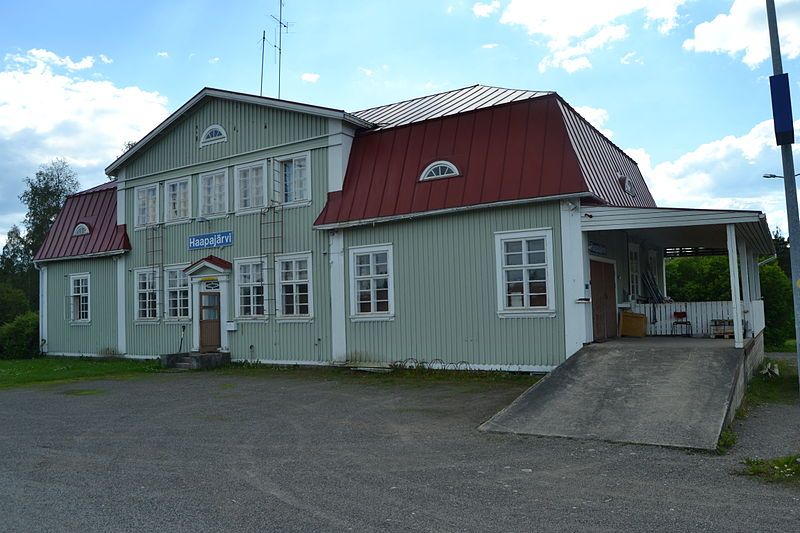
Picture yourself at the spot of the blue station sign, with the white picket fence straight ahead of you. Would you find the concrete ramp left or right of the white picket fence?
right

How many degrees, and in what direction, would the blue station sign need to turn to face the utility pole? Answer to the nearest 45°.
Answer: approximately 90° to its left

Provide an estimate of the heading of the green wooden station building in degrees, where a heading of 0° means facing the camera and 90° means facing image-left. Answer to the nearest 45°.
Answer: approximately 45°

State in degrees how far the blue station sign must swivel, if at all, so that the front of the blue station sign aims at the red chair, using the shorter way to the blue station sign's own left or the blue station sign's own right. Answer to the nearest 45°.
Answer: approximately 90° to the blue station sign's own left

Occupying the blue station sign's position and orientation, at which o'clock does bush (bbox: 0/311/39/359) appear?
The bush is roughly at 3 o'clock from the blue station sign.

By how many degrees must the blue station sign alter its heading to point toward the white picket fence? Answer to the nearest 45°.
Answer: approximately 90° to its left

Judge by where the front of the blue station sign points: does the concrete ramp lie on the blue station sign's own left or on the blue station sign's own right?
on the blue station sign's own left

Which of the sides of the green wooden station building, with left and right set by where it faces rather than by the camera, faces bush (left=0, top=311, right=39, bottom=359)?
right

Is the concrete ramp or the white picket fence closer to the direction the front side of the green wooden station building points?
the concrete ramp
